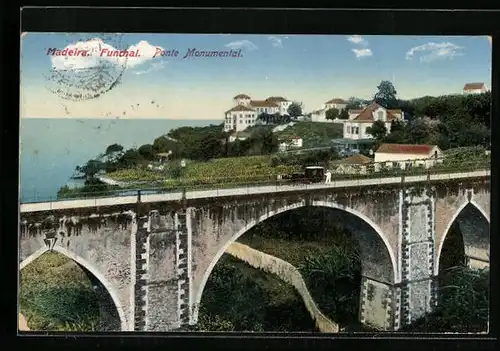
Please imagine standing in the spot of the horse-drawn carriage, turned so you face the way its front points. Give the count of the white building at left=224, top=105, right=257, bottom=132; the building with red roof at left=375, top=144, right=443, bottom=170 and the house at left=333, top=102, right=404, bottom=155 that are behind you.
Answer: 2

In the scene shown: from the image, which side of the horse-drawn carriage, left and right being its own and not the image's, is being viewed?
left

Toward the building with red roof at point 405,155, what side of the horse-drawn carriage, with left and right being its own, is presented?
back
